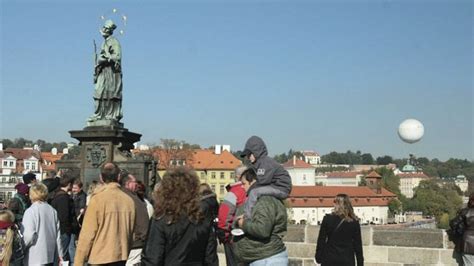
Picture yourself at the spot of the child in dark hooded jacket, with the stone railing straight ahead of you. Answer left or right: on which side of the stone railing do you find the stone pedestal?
left

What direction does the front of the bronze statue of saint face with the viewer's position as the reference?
facing the viewer and to the left of the viewer

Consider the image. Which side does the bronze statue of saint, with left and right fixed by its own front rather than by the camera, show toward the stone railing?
left

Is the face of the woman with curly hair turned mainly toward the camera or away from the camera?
away from the camera

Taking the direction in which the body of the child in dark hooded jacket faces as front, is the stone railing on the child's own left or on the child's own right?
on the child's own right

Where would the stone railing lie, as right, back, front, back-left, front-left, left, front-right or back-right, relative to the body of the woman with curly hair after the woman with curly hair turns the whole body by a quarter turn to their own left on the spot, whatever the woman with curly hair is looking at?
back-right

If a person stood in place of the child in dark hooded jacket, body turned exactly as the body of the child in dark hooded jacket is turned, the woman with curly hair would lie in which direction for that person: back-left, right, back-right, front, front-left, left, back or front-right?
front-left

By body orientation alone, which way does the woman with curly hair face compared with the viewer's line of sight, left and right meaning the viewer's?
facing away from the viewer

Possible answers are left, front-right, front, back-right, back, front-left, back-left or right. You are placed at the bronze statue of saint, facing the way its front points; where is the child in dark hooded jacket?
front-left
